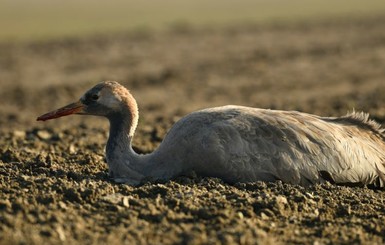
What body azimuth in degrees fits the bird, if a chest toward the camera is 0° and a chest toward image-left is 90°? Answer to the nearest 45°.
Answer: approximately 90°
